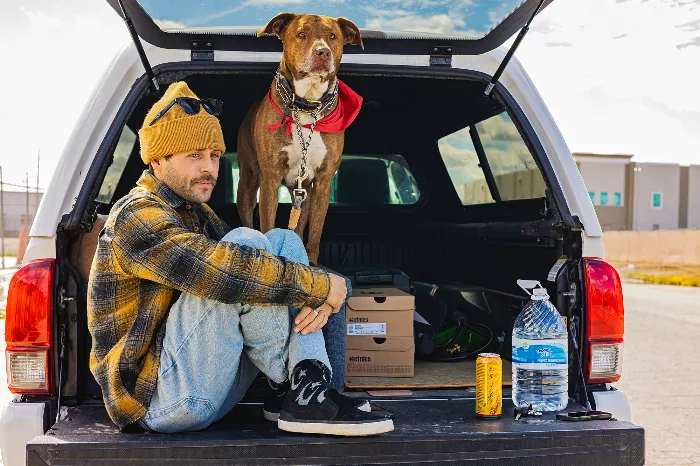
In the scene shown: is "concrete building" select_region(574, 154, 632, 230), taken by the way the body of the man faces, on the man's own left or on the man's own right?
on the man's own left

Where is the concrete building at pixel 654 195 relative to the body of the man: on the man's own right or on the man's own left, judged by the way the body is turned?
on the man's own left

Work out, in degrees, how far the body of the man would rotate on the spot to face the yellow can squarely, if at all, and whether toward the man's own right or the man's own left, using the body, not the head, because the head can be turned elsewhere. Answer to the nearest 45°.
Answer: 0° — they already face it

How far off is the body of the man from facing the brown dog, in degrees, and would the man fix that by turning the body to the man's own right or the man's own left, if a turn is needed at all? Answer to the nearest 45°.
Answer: approximately 90° to the man's own left

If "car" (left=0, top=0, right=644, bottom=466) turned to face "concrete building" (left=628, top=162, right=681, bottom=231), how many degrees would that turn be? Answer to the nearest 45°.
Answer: approximately 45° to its right

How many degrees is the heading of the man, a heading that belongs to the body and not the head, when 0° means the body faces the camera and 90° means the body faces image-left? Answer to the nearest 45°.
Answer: approximately 270°

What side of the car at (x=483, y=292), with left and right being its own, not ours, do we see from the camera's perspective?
back
